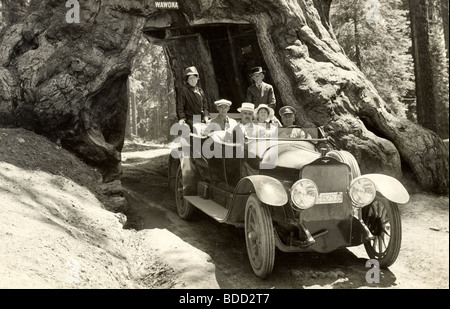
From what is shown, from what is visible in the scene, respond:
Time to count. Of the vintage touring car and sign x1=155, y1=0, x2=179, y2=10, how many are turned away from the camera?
0

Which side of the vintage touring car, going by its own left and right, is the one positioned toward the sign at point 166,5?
back

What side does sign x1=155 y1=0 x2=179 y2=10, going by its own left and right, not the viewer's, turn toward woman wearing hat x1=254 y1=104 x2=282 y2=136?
front

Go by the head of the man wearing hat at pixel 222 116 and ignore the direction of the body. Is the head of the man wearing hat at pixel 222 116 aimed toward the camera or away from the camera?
toward the camera

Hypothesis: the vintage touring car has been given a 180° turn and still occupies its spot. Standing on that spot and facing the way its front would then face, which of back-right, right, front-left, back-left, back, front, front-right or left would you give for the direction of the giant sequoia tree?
front

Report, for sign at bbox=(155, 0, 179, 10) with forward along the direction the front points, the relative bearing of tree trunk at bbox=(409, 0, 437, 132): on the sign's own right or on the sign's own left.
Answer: on the sign's own left

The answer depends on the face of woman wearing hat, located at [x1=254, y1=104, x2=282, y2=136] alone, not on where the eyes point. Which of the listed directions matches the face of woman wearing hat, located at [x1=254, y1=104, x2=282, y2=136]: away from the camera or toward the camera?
toward the camera

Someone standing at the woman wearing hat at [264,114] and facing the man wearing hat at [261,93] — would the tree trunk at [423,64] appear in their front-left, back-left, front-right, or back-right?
front-right

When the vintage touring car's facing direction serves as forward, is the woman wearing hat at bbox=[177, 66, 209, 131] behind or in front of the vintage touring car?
behind

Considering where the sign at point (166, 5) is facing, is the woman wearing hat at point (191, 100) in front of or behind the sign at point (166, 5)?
in front

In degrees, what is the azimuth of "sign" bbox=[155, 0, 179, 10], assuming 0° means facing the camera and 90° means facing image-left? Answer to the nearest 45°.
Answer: approximately 0°

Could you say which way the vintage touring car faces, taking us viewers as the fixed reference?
facing the viewer and to the right of the viewer
